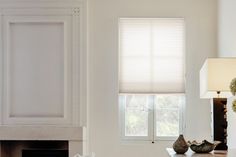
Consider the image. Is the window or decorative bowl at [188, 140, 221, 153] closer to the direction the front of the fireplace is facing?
the decorative bowl

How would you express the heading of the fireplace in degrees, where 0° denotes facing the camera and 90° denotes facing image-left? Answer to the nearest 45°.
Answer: approximately 0°

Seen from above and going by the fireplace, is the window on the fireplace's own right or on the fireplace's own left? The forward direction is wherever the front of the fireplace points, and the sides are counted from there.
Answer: on the fireplace's own left

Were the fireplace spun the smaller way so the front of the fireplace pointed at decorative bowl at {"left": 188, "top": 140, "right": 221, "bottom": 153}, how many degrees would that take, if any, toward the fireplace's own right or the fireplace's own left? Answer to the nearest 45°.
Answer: approximately 45° to the fireplace's own left
